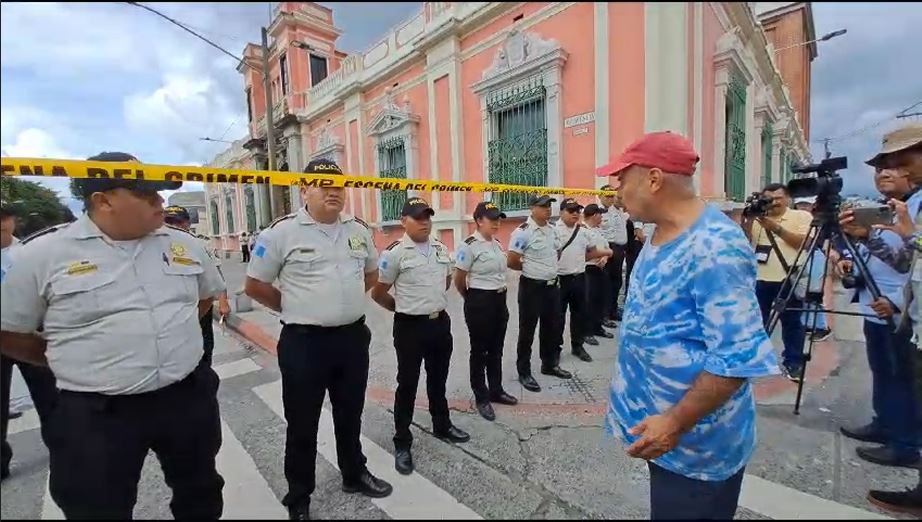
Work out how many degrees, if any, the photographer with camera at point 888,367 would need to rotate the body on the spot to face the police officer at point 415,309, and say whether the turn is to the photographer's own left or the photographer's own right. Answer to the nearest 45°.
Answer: approximately 45° to the photographer's own left

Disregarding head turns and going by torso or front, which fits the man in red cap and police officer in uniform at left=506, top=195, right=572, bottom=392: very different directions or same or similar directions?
very different directions

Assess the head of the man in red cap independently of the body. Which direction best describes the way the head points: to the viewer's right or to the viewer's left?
to the viewer's left

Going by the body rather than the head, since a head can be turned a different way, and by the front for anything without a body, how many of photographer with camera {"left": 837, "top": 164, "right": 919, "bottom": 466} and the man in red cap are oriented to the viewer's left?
2

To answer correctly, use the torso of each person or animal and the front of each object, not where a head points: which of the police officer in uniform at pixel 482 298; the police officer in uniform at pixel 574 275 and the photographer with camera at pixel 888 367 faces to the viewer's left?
the photographer with camera

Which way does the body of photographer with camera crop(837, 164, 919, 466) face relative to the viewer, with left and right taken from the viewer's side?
facing to the left of the viewer

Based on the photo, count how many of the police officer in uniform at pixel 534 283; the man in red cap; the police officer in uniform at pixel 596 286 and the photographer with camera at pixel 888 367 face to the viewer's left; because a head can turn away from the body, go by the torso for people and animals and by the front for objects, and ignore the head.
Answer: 2

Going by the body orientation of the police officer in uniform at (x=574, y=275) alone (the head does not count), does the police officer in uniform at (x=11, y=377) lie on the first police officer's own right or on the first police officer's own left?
on the first police officer's own right

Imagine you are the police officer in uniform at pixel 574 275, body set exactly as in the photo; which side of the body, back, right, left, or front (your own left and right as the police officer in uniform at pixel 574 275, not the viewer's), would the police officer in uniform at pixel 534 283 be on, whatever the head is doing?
right

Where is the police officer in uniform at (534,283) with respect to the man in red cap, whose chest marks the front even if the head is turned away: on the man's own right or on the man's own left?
on the man's own right
